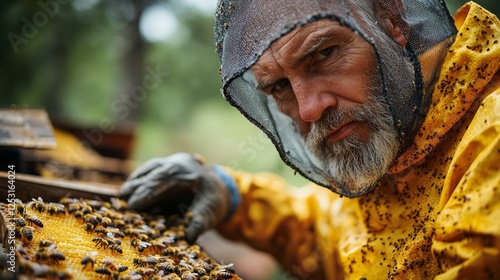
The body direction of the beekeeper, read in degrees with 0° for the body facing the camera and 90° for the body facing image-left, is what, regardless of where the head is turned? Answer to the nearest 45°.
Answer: approximately 45°

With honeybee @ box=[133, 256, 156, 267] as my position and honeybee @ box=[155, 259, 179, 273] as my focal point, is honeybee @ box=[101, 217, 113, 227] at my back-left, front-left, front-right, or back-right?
back-left
